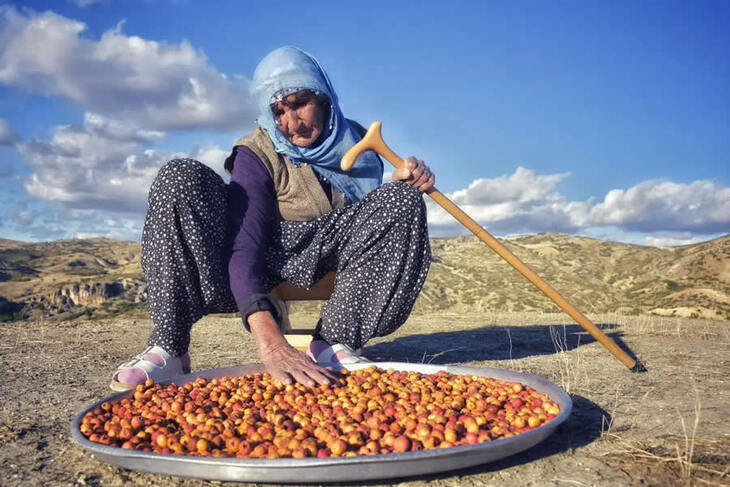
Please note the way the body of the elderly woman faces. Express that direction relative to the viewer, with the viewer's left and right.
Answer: facing the viewer

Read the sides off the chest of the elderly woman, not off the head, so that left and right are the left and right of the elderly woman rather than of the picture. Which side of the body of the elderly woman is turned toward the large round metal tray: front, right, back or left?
front
